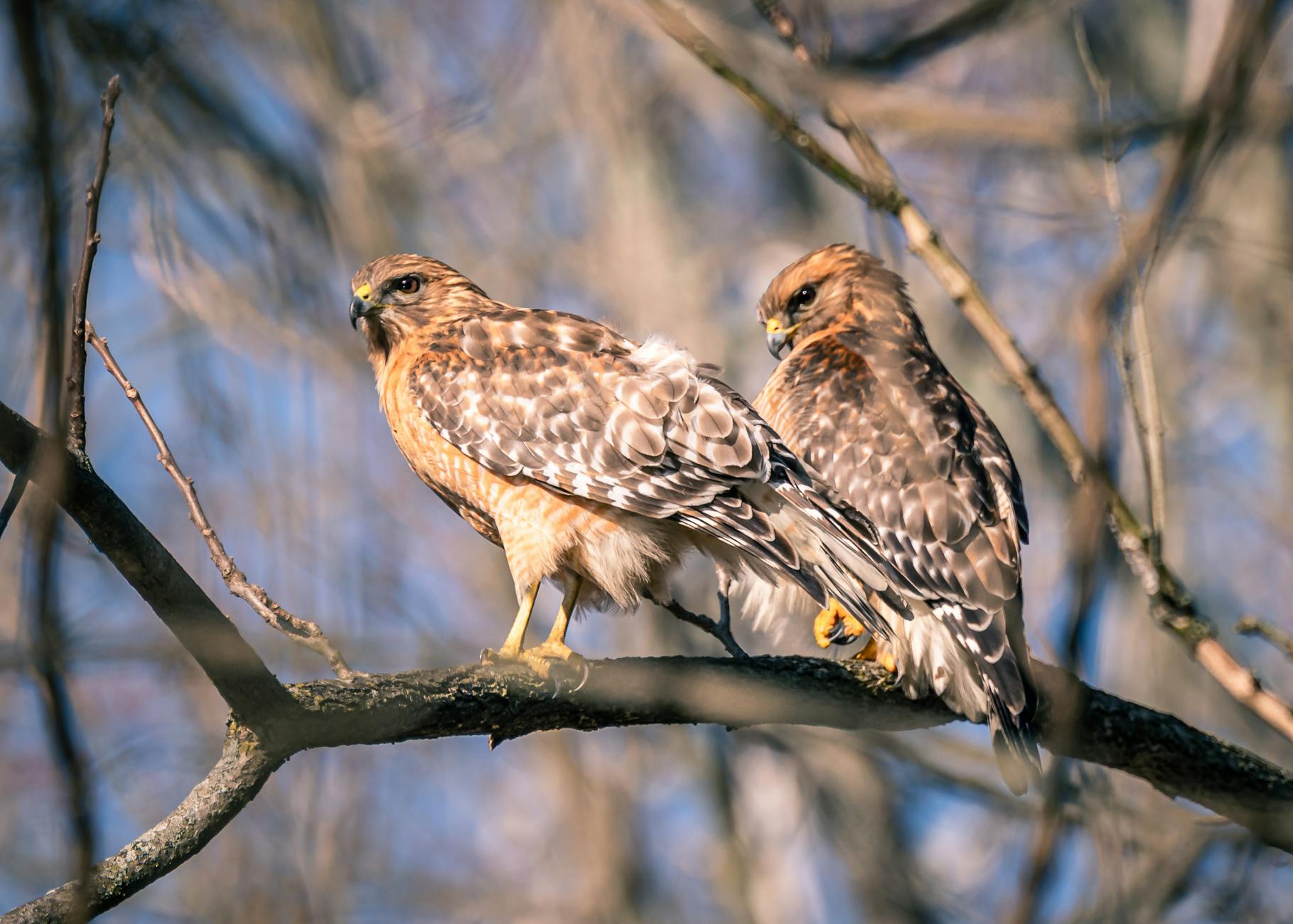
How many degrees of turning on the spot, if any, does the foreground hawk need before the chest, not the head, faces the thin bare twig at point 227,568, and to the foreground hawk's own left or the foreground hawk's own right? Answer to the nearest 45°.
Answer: approximately 45° to the foreground hawk's own left

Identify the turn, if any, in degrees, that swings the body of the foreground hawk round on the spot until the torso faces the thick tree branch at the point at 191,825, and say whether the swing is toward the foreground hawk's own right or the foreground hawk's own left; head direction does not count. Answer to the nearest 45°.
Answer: approximately 45° to the foreground hawk's own left

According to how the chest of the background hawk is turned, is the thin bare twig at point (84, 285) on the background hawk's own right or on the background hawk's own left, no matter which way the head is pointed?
on the background hawk's own left

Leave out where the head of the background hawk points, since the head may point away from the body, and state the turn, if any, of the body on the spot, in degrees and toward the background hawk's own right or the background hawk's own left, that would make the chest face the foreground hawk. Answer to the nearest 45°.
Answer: approximately 45° to the background hawk's own left

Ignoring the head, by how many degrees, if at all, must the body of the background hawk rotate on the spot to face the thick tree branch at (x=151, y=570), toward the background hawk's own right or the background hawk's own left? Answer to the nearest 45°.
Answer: approximately 45° to the background hawk's own left

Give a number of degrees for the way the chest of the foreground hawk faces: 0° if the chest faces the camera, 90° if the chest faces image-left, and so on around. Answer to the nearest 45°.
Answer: approximately 90°
